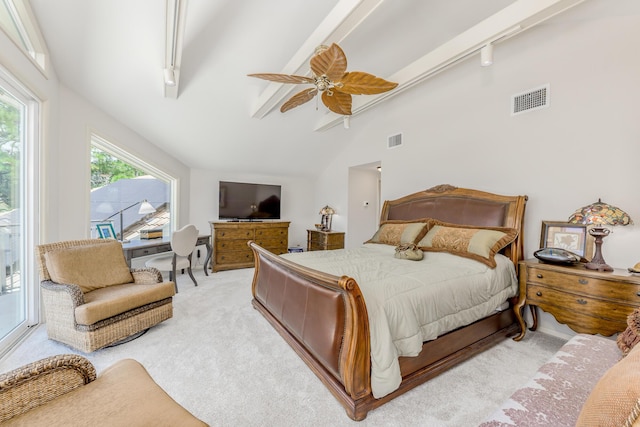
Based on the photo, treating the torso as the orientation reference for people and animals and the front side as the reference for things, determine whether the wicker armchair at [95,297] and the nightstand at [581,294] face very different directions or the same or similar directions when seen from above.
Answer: very different directions

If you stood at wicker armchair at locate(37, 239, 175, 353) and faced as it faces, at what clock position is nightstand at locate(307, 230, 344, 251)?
The nightstand is roughly at 10 o'clock from the wicker armchair.

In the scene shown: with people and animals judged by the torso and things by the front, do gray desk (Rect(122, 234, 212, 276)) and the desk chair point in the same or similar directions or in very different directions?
very different directions

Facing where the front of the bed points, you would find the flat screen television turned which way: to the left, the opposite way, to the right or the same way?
to the left

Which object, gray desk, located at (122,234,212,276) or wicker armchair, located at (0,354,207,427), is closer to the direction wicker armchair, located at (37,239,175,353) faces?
the wicker armchair

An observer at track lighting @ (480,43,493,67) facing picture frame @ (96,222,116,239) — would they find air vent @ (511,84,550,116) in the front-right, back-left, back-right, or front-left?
back-right

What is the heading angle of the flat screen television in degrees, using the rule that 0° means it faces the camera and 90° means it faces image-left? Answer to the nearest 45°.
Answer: approximately 0°

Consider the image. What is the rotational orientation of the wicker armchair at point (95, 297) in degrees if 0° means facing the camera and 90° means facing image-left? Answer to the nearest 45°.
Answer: approximately 315°

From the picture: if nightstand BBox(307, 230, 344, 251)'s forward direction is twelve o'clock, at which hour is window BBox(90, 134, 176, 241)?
The window is roughly at 1 o'clock from the nightstand.

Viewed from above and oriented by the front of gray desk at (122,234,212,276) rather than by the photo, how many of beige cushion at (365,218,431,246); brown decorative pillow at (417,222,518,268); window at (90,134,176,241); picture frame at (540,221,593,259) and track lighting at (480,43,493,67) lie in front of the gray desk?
4

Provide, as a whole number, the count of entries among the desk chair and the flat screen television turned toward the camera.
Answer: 1

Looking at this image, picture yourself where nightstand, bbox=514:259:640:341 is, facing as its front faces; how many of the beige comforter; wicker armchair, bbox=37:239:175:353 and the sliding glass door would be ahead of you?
3
